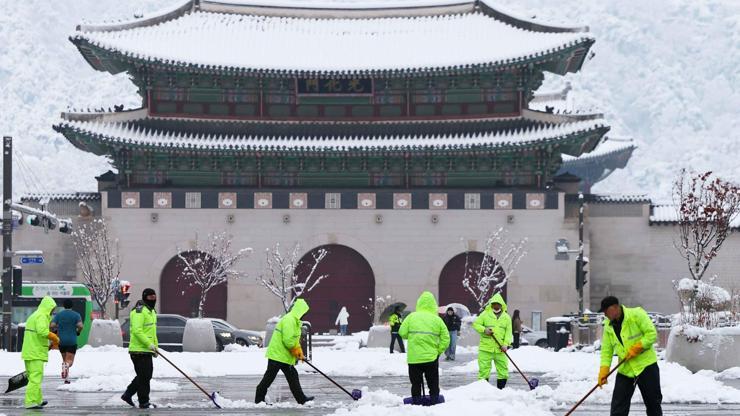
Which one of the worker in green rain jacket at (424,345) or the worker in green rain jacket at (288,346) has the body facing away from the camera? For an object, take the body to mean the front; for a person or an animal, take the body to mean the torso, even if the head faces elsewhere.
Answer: the worker in green rain jacket at (424,345)

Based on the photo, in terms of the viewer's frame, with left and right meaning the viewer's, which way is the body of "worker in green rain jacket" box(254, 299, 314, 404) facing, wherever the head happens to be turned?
facing to the right of the viewer

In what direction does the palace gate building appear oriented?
toward the camera

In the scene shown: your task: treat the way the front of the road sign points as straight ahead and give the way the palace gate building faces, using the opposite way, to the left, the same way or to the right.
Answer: the same way

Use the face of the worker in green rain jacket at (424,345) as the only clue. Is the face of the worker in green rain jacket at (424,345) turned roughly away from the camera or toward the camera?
away from the camera

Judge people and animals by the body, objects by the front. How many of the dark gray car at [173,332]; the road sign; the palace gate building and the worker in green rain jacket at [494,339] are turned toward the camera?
3

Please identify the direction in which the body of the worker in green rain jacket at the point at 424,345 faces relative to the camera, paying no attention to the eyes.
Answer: away from the camera
